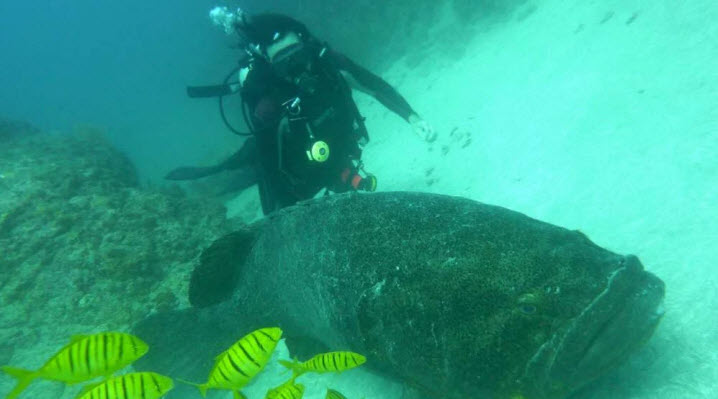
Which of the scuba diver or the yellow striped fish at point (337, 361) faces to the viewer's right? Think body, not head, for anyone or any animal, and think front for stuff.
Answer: the yellow striped fish

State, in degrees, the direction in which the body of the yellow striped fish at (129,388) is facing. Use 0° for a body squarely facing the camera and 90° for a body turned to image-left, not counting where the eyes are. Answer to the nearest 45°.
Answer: approximately 270°

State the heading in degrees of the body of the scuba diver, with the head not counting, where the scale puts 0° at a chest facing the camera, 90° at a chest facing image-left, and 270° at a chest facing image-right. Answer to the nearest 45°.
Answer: approximately 0°

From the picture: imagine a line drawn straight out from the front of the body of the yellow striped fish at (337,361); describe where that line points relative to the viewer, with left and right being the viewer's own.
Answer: facing to the right of the viewer

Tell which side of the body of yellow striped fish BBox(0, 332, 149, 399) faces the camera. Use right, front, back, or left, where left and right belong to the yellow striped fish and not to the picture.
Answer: right

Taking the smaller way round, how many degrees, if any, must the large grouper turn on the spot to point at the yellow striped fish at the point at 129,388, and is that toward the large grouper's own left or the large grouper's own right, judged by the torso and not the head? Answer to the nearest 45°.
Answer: approximately 135° to the large grouper's own right
